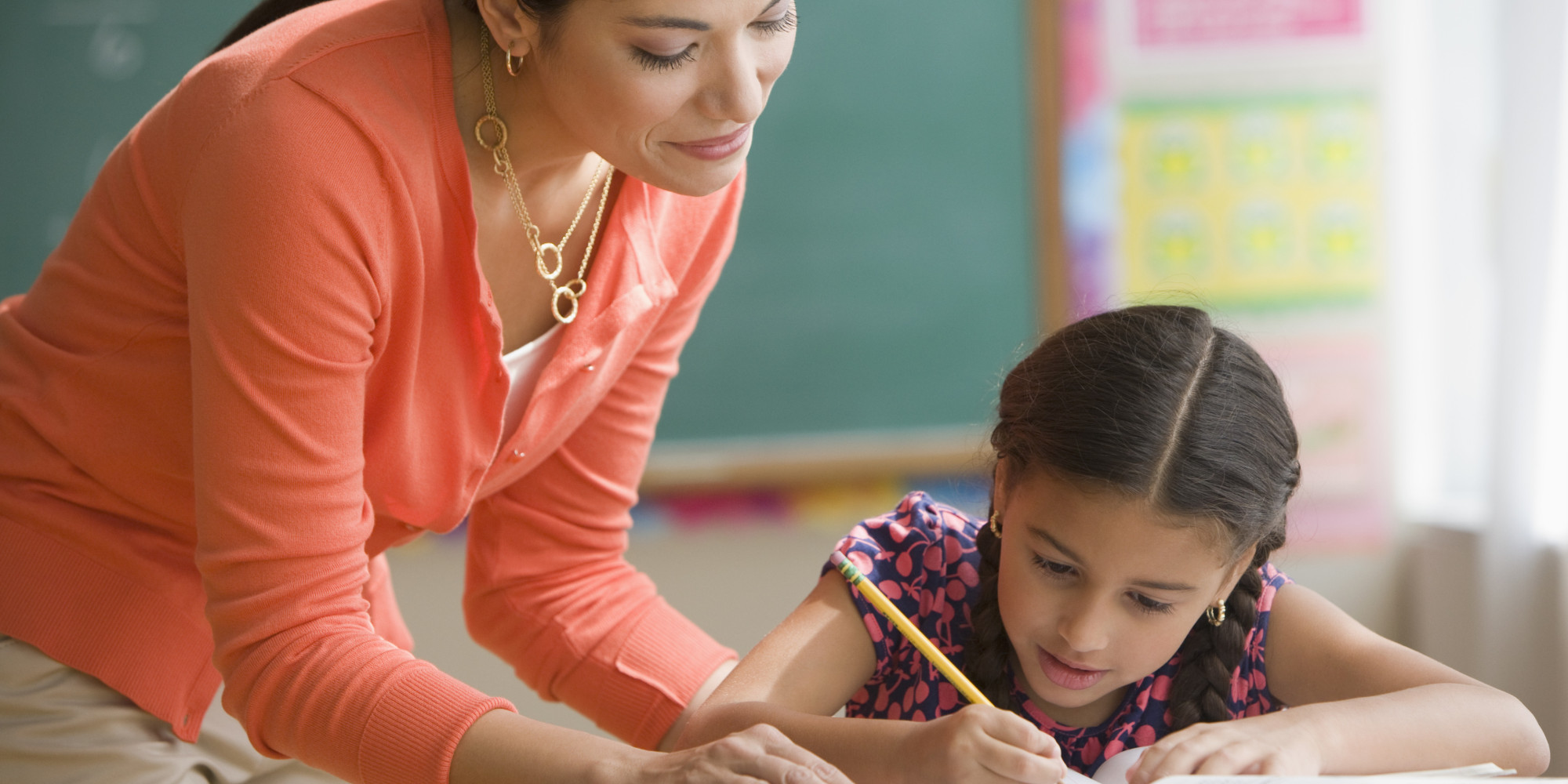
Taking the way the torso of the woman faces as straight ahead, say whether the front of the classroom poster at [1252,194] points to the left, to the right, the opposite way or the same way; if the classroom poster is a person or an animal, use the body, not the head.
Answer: to the right

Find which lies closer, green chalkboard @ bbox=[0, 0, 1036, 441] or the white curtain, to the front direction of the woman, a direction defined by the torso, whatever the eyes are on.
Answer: the white curtain

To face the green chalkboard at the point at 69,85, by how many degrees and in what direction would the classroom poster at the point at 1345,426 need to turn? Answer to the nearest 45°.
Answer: approximately 90° to its right

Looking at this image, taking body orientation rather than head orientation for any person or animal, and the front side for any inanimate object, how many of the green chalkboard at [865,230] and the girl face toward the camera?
2
